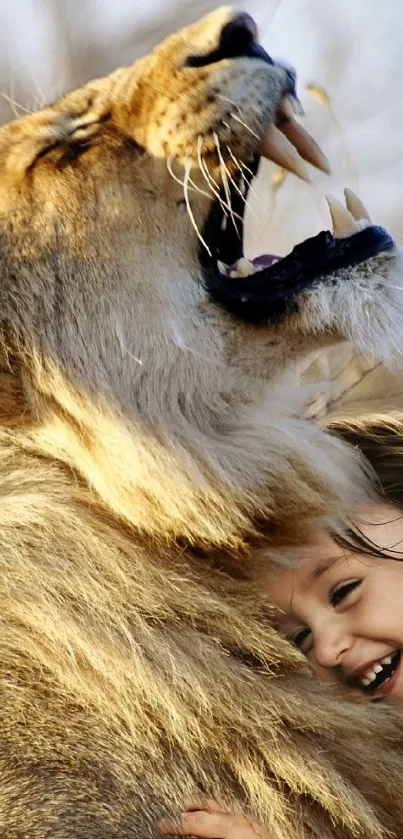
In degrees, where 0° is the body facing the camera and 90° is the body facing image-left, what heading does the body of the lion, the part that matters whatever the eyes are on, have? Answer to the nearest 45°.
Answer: approximately 270°
